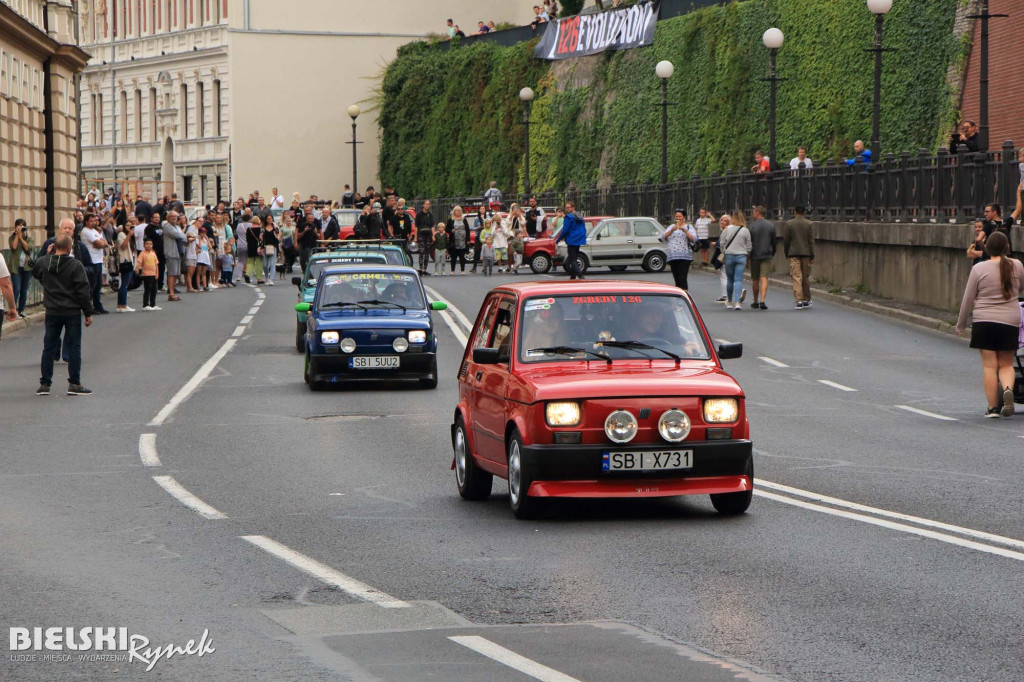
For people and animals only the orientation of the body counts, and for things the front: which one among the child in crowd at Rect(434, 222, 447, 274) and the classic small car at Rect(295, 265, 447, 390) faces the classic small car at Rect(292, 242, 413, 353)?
the child in crowd

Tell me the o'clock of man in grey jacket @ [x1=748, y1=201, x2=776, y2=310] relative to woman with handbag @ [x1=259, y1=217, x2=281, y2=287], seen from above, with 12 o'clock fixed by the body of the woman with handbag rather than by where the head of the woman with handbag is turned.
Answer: The man in grey jacket is roughly at 11 o'clock from the woman with handbag.

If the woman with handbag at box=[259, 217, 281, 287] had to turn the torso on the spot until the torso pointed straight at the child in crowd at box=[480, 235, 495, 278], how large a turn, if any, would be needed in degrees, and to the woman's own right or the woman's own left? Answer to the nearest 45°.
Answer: approximately 90° to the woman's own left

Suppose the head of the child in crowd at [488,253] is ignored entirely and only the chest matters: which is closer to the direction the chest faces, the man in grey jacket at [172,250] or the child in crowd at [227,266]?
the man in grey jacket

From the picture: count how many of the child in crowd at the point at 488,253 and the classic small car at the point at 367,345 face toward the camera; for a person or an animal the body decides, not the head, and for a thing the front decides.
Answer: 2

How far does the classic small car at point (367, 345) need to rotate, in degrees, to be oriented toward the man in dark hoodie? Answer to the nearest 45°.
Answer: approximately 90° to its right

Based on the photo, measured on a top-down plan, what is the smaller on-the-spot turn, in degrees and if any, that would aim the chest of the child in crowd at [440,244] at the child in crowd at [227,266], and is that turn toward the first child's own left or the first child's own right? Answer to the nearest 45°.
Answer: approximately 45° to the first child's own right
